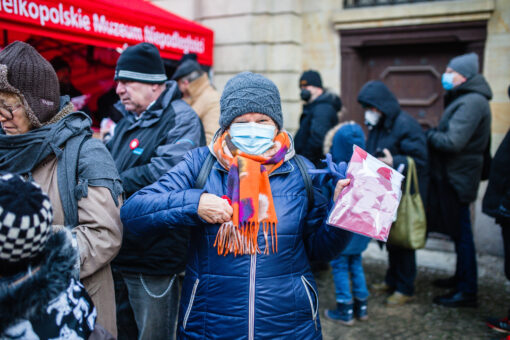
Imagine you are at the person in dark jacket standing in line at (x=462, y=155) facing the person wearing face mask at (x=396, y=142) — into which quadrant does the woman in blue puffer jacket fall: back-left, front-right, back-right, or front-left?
front-left

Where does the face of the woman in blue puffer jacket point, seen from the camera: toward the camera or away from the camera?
toward the camera

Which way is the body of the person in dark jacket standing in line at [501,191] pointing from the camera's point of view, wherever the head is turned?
to the viewer's left

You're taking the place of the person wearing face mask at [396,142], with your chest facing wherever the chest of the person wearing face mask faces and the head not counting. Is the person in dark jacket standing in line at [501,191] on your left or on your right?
on your left

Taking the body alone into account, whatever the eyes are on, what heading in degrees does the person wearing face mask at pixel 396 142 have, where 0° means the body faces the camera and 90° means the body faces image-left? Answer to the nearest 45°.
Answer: approximately 45°

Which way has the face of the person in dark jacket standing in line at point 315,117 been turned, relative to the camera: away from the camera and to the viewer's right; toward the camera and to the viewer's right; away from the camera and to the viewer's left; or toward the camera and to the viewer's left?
toward the camera and to the viewer's left

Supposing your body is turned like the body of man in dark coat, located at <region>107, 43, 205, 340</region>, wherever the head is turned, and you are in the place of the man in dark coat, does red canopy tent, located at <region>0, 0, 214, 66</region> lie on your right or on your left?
on your right

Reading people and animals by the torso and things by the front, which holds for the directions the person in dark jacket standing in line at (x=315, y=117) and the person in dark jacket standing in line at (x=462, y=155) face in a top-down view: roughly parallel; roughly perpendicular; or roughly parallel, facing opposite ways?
roughly parallel

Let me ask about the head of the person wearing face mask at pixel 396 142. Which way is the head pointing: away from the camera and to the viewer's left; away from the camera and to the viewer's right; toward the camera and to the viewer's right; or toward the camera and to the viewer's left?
toward the camera and to the viewer's left

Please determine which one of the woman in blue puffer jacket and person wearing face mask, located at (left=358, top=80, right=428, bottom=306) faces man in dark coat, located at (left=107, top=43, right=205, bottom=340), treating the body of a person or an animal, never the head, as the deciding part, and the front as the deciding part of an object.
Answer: the person wearing face mask

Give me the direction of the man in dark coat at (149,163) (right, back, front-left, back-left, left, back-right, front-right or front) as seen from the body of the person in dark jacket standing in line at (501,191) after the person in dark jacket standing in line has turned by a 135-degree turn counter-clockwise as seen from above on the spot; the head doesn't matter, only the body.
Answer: right
